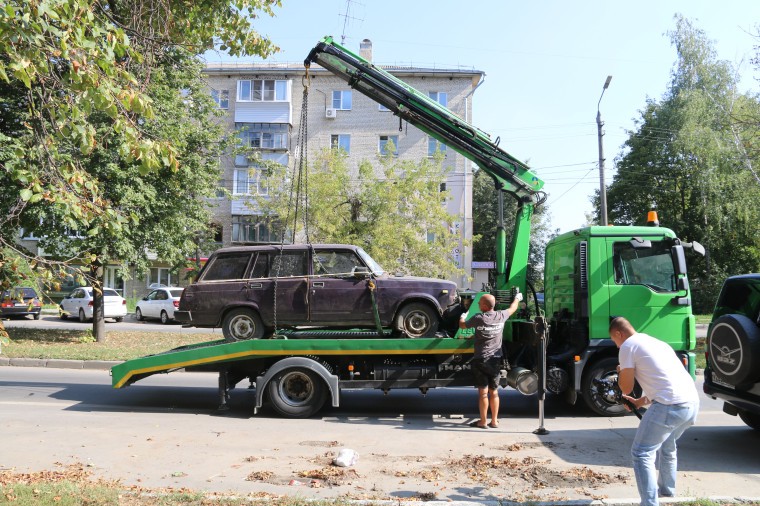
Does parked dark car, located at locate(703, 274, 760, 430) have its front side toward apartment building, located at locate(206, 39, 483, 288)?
no

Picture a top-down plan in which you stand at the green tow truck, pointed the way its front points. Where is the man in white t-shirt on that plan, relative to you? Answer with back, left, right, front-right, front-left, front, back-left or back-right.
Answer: right

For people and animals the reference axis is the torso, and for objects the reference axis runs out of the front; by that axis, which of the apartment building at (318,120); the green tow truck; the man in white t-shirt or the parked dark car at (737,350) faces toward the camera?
the apartment building

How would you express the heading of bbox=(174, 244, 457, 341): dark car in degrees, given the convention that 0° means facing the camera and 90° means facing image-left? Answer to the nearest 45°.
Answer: approximately 270°

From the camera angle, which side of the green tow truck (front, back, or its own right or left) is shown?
right

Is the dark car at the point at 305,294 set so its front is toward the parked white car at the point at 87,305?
no

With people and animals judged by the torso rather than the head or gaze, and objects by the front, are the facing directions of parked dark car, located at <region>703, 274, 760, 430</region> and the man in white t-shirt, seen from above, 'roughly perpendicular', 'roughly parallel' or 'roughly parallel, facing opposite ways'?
roughly perpendicular

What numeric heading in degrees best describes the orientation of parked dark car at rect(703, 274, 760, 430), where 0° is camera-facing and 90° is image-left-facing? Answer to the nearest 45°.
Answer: approximately 225°

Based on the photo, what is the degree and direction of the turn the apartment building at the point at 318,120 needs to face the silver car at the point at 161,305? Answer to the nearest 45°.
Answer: approximately 45° to its right

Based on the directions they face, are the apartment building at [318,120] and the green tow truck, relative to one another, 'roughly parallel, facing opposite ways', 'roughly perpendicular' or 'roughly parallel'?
roughly perpendicular

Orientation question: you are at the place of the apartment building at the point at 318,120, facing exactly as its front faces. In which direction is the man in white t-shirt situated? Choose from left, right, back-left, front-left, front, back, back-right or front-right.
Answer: front

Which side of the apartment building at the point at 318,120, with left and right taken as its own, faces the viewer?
front

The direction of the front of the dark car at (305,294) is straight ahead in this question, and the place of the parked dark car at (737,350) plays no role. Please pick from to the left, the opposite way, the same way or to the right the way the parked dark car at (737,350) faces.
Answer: the same way
